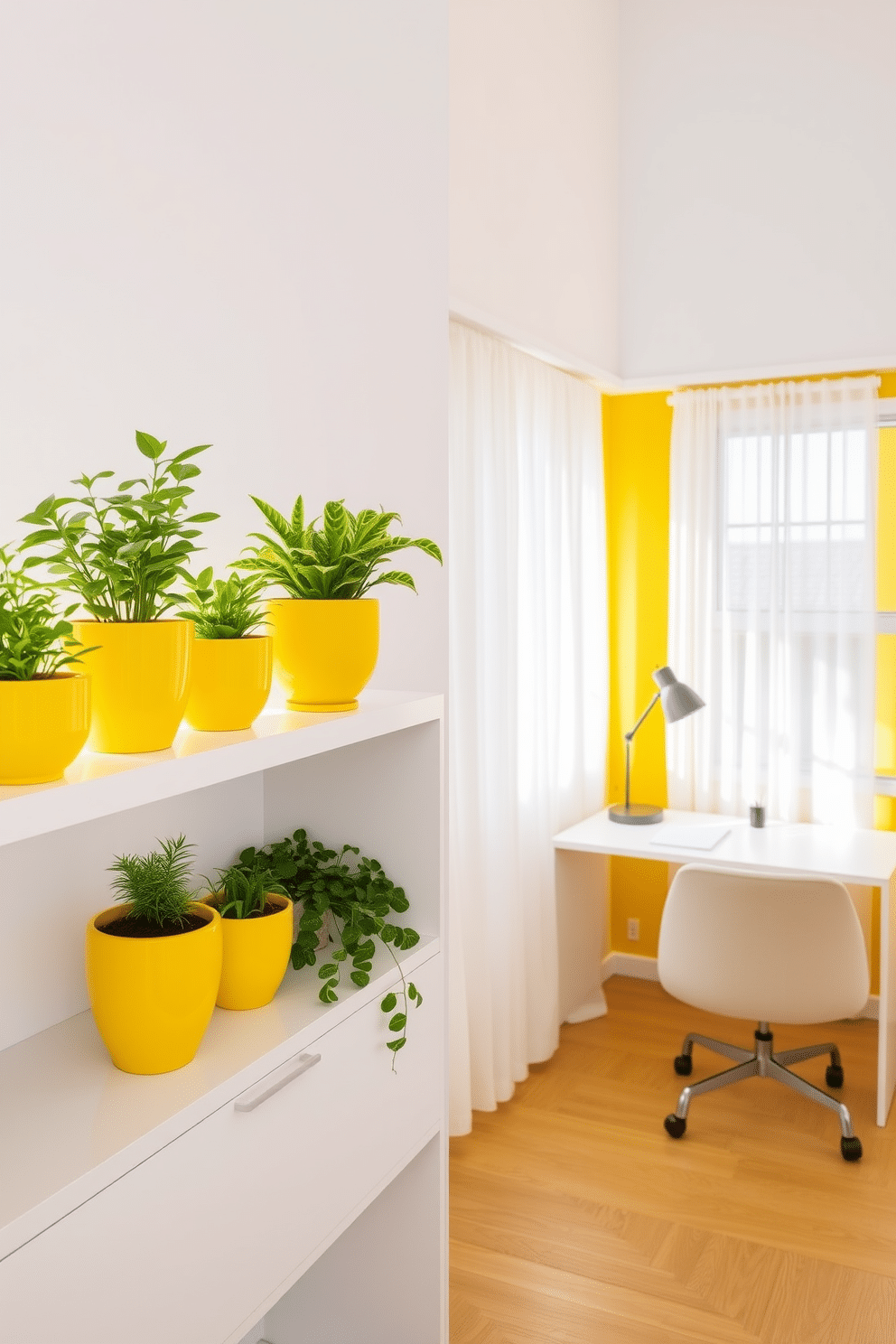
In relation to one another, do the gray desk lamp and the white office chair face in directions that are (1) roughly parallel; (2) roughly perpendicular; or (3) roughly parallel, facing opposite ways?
roughly perpendicular

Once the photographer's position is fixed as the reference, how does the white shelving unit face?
facing the viewer and to the right of the viewer

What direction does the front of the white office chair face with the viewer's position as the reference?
facing away from the viewer

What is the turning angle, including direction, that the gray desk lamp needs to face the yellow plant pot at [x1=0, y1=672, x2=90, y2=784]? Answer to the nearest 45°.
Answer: approximately 90° to its right

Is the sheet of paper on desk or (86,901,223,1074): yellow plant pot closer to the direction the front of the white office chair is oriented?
the sheet of paper on desk

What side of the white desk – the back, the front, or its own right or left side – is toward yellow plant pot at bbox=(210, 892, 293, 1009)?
front

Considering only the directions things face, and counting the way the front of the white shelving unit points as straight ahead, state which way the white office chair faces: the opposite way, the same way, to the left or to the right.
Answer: to the left

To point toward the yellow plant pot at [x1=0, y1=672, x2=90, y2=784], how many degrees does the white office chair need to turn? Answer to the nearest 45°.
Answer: approximately 180°

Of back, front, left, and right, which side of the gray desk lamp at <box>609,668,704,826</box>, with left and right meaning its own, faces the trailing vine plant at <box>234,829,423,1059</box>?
right

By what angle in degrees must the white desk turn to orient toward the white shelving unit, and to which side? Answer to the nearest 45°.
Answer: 0° — it already faces it

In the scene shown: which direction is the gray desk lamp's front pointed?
to the viewer's right

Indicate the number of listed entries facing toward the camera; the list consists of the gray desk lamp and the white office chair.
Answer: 0

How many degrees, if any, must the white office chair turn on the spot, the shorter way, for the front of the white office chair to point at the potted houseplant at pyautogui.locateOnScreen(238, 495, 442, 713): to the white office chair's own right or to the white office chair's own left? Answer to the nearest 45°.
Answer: approximately 180°

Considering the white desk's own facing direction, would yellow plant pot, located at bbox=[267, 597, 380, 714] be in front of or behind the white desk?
in front
